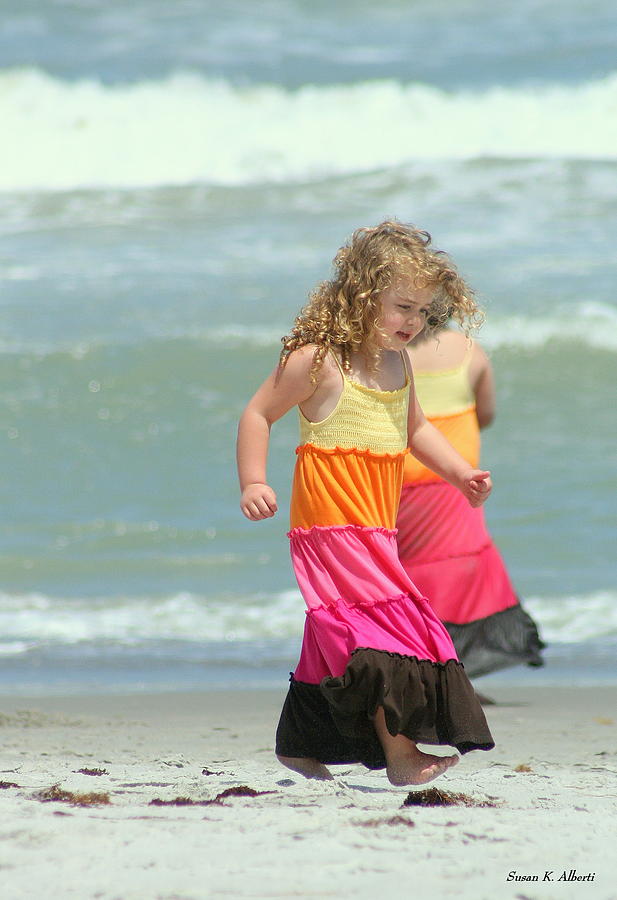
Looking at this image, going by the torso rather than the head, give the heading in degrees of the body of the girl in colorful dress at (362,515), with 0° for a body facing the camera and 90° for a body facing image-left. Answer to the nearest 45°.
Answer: approximately 315°

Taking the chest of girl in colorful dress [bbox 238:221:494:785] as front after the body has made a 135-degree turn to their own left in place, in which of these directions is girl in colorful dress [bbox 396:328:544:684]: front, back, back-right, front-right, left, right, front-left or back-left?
front

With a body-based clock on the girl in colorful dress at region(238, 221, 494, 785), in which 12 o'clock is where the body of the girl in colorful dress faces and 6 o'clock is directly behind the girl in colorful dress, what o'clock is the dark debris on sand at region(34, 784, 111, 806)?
The dark debris on sand is roughly at 4 o'clock from the girl in colorful dress.
